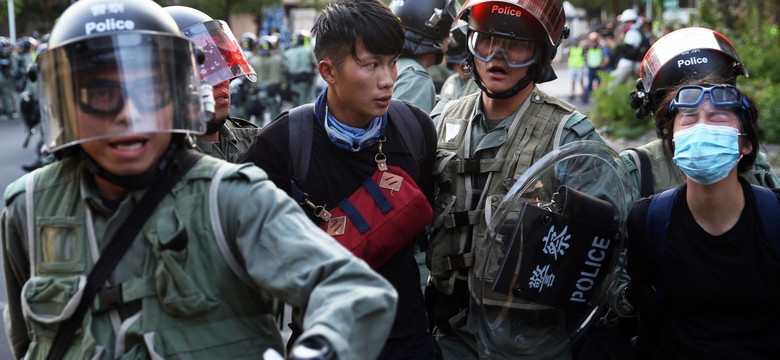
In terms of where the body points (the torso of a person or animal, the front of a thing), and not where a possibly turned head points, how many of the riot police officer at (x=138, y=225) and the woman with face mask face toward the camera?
2

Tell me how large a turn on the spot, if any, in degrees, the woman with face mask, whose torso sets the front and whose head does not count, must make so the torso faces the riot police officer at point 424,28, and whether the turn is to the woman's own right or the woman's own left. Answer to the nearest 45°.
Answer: approximately 135° to the woman's own right

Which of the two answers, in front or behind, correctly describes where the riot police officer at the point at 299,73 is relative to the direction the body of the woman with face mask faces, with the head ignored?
behind

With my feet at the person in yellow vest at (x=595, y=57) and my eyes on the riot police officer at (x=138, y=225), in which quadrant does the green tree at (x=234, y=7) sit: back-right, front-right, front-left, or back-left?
back-right

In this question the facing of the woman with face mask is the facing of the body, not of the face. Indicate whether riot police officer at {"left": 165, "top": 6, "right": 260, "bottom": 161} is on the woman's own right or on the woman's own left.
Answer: on the woman's own right

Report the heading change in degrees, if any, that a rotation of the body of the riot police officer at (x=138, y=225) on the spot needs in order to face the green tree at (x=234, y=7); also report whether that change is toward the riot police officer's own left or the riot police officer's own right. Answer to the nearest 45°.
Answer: approximately 180°

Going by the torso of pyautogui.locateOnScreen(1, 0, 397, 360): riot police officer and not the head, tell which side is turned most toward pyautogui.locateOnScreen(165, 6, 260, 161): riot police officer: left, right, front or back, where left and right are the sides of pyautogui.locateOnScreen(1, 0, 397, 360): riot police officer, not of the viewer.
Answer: back

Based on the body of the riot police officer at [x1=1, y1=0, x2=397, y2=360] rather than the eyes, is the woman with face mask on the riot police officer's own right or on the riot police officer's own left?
on the riot police officer's own left

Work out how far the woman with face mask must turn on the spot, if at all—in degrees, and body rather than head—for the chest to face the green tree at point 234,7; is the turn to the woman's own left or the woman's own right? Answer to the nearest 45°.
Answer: approximately 135° to the woman's own right

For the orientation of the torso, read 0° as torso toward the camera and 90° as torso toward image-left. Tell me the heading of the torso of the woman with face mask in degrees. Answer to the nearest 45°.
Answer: approximately 0°
